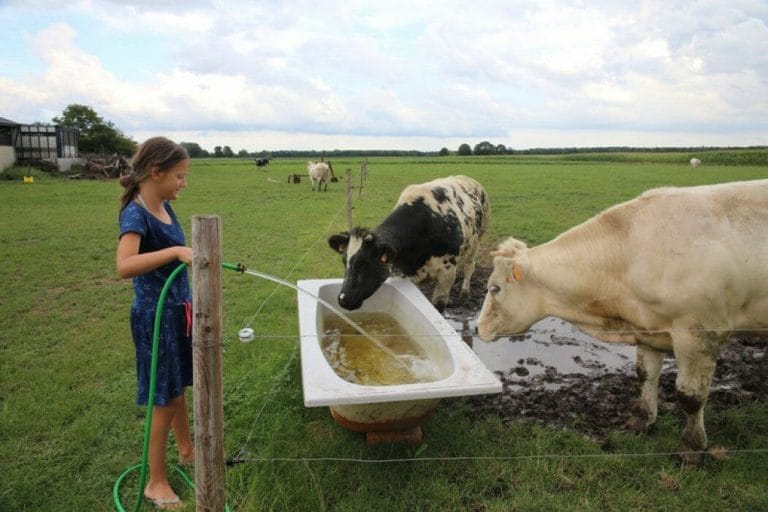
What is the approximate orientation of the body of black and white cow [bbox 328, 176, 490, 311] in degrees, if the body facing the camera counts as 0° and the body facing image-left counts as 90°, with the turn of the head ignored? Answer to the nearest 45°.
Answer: approximately 45°

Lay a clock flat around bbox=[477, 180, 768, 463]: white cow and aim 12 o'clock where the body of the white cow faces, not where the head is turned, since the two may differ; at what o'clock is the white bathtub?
The white bathtub is roughly at 11 o'clock from the white cow.

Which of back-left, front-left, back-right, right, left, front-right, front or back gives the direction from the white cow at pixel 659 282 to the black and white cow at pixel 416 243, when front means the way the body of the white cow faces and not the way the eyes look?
front-right

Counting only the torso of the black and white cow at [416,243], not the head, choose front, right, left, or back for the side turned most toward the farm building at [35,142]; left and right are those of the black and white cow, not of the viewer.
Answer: right

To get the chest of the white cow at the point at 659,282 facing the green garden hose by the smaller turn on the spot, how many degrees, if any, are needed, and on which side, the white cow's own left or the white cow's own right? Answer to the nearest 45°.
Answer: approximately 45° to the white cow's own left

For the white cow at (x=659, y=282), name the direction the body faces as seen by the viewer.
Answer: to the viewer's left

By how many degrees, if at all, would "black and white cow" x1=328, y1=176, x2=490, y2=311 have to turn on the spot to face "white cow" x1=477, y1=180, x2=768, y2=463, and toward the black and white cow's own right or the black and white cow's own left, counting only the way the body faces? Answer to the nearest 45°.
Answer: approximately 90° to the black and white cow's own left

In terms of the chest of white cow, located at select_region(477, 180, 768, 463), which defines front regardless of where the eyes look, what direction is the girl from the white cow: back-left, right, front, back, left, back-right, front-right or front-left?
front-left

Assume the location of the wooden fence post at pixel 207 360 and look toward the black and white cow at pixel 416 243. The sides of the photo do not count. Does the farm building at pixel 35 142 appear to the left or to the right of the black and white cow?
left

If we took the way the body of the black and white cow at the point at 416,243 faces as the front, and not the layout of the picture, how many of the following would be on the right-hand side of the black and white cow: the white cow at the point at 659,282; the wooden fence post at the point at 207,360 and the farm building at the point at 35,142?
1
